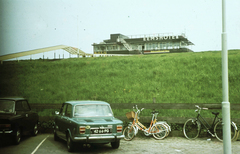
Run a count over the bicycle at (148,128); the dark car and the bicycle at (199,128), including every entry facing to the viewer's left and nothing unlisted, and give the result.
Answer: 2

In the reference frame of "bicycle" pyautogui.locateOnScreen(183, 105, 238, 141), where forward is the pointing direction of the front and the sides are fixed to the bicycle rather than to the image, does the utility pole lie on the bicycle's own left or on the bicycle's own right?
on the bicycle's own left

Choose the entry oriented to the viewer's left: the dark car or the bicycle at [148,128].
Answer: the bicycle

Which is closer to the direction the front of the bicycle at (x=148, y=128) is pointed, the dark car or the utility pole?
the dark car

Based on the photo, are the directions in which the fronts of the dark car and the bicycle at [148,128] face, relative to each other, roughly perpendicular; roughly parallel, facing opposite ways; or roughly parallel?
roughly perpendicular

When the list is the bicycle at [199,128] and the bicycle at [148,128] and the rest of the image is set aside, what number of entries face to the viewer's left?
2

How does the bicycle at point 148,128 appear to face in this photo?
to the viewer's left

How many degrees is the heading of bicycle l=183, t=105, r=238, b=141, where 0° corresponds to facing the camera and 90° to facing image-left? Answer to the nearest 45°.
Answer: approximately 90°
